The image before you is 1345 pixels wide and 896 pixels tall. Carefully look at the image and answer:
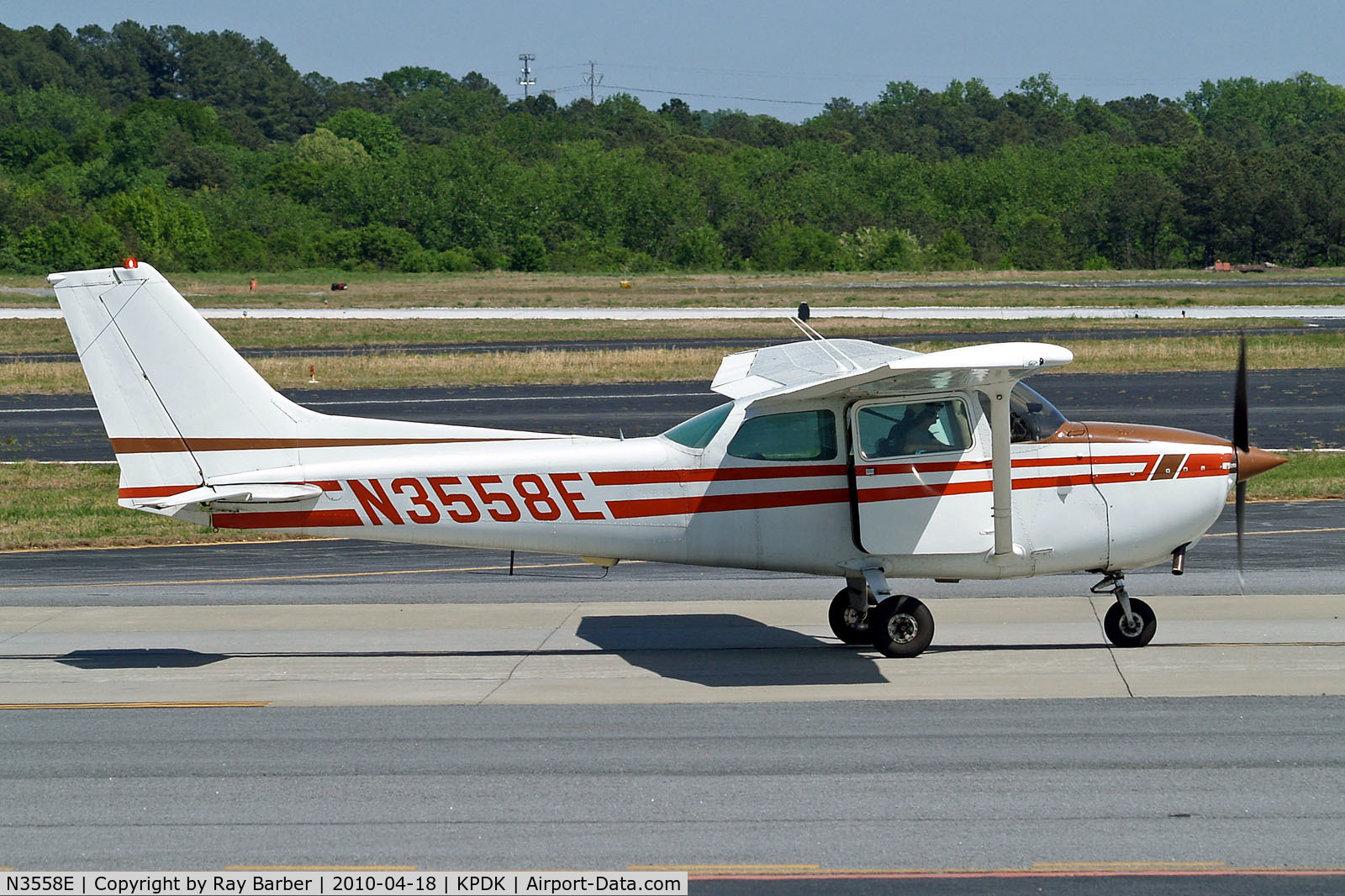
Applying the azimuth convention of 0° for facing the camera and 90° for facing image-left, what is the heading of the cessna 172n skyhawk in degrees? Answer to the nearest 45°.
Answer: approximately 270°
